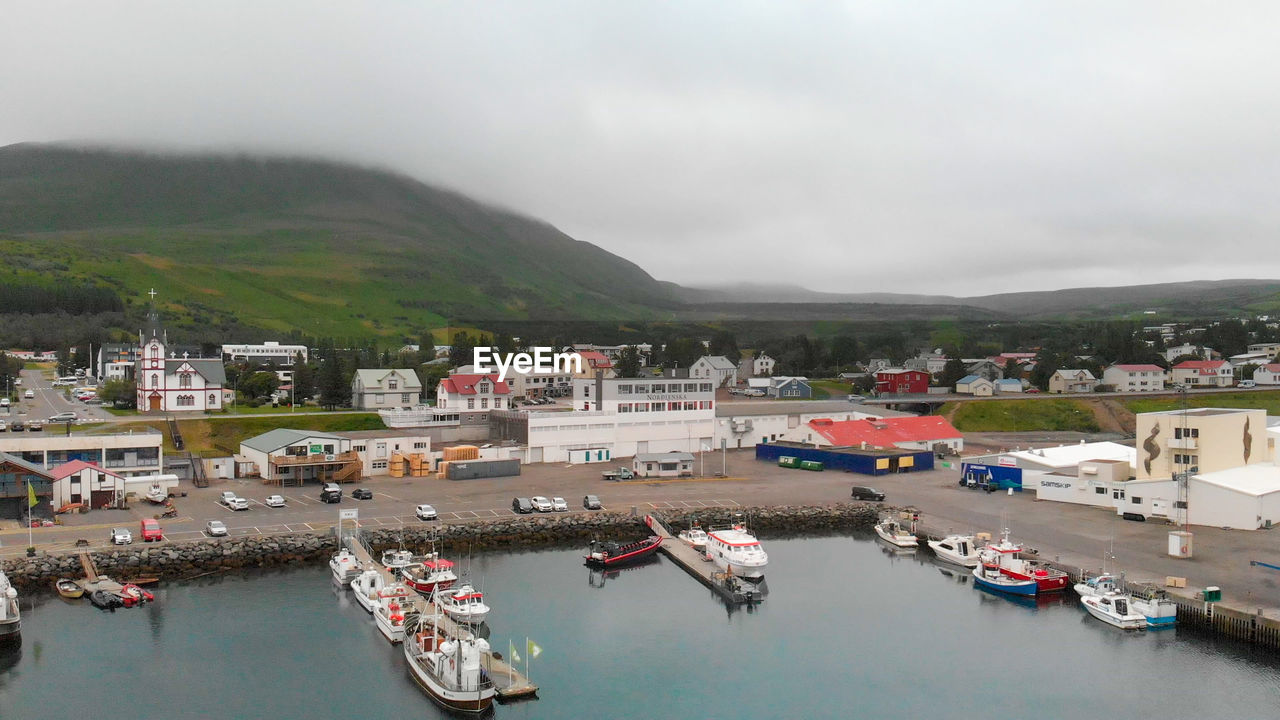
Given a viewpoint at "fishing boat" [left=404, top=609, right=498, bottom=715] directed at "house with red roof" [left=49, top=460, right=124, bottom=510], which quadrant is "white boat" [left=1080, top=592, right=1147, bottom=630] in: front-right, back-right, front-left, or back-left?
back-right

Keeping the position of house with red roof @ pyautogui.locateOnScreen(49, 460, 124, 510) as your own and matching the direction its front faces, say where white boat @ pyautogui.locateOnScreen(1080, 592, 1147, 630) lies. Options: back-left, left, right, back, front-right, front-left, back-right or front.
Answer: front-left

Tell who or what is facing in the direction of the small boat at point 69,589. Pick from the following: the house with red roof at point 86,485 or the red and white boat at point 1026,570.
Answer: the house with red roof

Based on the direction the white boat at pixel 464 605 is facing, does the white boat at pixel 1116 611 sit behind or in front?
in front

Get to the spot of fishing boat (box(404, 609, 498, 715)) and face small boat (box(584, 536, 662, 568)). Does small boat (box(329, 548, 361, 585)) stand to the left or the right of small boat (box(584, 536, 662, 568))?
left

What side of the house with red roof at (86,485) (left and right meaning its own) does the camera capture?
front

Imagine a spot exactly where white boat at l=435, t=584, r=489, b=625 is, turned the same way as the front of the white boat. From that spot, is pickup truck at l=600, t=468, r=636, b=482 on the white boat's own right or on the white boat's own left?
on the white boat's own left

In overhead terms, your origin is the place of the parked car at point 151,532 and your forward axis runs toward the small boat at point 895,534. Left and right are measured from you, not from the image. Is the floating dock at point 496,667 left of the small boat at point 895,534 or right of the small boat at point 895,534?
right

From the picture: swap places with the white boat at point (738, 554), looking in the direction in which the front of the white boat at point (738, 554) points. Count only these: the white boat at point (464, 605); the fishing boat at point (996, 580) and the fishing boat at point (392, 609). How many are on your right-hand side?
2

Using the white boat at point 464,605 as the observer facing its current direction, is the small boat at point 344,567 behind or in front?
behind

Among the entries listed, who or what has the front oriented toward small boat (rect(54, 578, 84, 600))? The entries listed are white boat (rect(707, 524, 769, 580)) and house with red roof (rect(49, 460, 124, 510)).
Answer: the house with red roof

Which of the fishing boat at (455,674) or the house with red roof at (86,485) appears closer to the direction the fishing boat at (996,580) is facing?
the fishing boat
